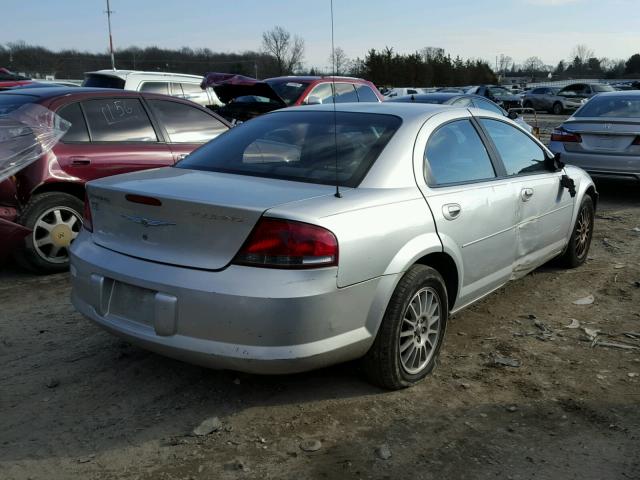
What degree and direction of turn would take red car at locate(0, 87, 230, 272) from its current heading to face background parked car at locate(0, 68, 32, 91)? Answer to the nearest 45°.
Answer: approximately 45° to its left

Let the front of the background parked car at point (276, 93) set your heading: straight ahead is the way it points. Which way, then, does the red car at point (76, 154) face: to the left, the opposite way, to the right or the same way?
the opposite way

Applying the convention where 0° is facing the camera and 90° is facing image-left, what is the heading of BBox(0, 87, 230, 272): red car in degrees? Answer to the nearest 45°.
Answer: approximately 225°

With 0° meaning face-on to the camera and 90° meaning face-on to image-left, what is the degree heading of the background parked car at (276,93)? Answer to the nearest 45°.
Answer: approximately 45°

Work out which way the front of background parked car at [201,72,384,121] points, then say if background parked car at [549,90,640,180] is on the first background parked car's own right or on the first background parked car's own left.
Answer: on the first background parked car's own left

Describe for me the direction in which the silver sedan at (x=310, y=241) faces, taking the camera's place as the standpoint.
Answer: facing away from the viewer and to the right of the viewer

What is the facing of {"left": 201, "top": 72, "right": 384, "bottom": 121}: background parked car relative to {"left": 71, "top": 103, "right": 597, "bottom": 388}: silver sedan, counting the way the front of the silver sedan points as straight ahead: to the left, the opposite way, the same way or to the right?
the opposite way

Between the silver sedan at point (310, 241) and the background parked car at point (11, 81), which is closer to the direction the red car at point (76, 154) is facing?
the background parked car

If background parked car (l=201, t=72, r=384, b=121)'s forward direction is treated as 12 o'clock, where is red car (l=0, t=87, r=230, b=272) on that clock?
The red car is roughly at 11 o'clock from the background parked car.

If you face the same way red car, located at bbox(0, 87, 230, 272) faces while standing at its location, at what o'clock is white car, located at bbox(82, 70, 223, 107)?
The white car is roughly at 11 o'clock from the red car.

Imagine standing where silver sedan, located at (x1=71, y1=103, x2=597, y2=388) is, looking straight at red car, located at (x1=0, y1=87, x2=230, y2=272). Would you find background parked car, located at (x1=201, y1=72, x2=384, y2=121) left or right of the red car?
right

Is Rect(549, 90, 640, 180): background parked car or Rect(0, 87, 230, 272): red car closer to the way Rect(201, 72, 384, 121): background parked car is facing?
the red car

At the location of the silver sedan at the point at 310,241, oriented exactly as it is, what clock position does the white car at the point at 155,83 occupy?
The white car is roughly at 10 o'clock from the silver sedan.

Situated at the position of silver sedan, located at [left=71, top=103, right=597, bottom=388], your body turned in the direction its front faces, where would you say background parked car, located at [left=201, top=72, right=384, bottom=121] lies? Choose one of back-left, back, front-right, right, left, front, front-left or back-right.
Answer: front-left

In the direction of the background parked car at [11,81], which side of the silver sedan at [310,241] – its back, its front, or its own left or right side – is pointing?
left
